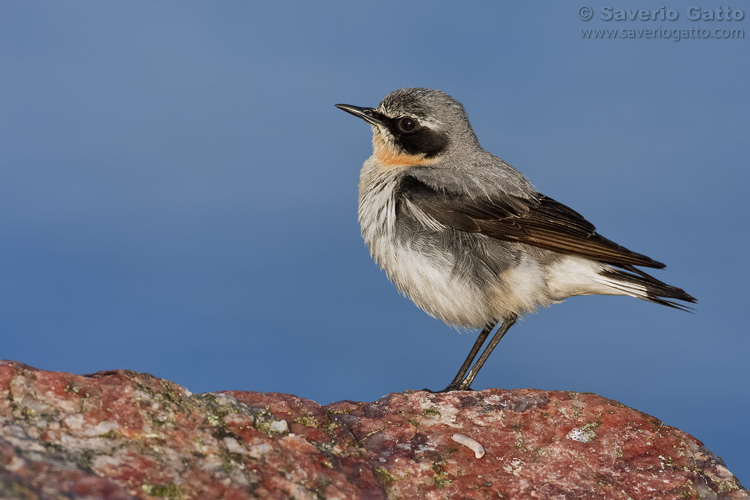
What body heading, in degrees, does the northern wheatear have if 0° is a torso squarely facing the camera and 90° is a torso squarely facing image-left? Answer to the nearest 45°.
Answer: approximately 90°
